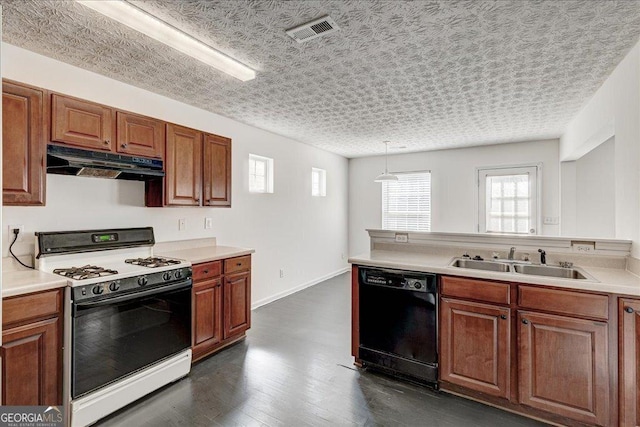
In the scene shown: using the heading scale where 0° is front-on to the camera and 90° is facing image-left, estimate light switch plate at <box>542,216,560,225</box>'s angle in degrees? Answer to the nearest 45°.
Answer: approximately 0°

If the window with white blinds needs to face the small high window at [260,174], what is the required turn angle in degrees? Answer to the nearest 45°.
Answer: approximately 45° to its right

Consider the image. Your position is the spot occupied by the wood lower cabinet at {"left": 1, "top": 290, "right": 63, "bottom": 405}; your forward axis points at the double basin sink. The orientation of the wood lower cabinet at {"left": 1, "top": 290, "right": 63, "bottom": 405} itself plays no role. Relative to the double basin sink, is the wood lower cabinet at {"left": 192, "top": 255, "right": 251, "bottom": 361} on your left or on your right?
left

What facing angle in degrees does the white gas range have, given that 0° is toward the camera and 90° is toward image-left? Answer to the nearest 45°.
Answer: approximately 315°

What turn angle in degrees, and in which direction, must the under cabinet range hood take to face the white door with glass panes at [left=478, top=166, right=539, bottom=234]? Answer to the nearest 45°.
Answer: approximately 45° to its left

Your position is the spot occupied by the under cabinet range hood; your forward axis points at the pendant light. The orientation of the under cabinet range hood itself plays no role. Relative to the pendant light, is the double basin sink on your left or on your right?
right

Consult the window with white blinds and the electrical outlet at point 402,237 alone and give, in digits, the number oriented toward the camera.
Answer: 2

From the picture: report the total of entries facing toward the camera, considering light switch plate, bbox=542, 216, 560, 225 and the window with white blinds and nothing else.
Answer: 2

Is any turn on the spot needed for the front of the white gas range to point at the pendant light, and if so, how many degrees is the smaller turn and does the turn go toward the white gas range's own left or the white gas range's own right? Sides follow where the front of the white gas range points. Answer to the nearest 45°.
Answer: approximately 45° to the white gas range's own left
